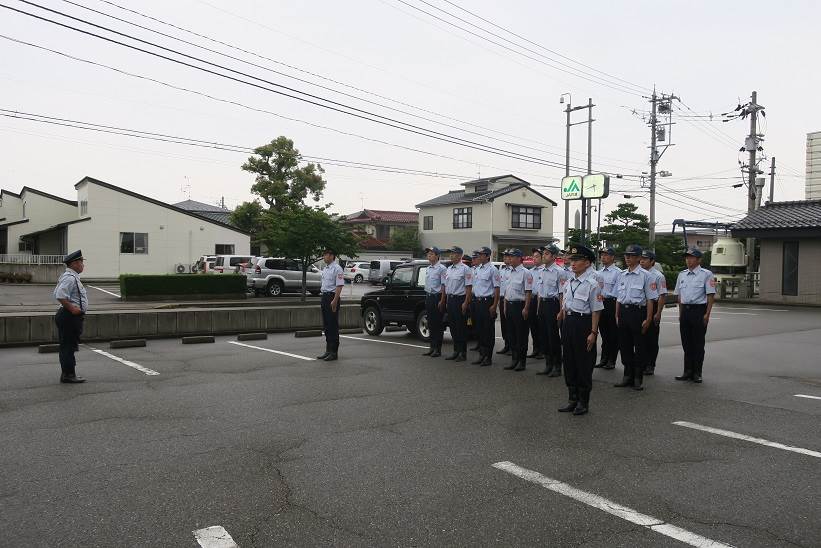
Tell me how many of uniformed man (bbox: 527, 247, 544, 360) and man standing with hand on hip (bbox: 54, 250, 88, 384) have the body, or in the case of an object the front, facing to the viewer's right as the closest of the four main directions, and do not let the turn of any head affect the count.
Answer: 1

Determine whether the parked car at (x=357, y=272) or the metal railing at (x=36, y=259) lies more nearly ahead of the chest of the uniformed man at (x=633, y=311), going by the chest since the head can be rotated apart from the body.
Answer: the metal railing

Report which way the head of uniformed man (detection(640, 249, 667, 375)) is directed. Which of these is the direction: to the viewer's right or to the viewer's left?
to the viewer's left

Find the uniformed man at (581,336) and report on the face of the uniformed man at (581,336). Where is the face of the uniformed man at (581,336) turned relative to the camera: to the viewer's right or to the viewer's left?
to the viewer's left

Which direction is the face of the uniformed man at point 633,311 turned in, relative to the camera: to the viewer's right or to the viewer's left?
to the viewer's left

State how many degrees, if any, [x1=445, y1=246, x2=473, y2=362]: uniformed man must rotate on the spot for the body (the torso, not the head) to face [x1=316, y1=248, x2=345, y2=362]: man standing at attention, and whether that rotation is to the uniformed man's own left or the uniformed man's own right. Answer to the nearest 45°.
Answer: approximately 45° to the uniformed man's own right

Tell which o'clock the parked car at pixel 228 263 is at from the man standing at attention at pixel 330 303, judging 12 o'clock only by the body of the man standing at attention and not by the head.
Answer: The parked car is roughly at 4 o'clock from the man standing at attention.

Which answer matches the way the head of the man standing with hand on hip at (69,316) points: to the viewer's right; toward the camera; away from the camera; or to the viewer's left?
to the viewer's right

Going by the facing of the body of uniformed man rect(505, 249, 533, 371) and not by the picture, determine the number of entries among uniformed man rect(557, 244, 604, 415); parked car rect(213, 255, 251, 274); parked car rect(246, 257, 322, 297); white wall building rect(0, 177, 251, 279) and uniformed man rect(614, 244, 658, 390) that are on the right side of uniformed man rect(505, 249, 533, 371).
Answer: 3

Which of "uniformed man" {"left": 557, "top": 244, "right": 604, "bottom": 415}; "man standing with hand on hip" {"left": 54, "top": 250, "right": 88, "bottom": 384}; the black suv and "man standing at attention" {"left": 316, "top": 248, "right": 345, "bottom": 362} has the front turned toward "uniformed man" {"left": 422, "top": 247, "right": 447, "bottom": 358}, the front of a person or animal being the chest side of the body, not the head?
"man standing with hand on hip" {"left": 54, "top": 250, "right": 88, "bottom": 384}

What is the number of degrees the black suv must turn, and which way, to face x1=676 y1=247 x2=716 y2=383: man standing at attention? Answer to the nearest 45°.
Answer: approximately 180°

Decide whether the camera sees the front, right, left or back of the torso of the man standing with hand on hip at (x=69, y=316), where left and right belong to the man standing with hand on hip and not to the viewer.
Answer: right
